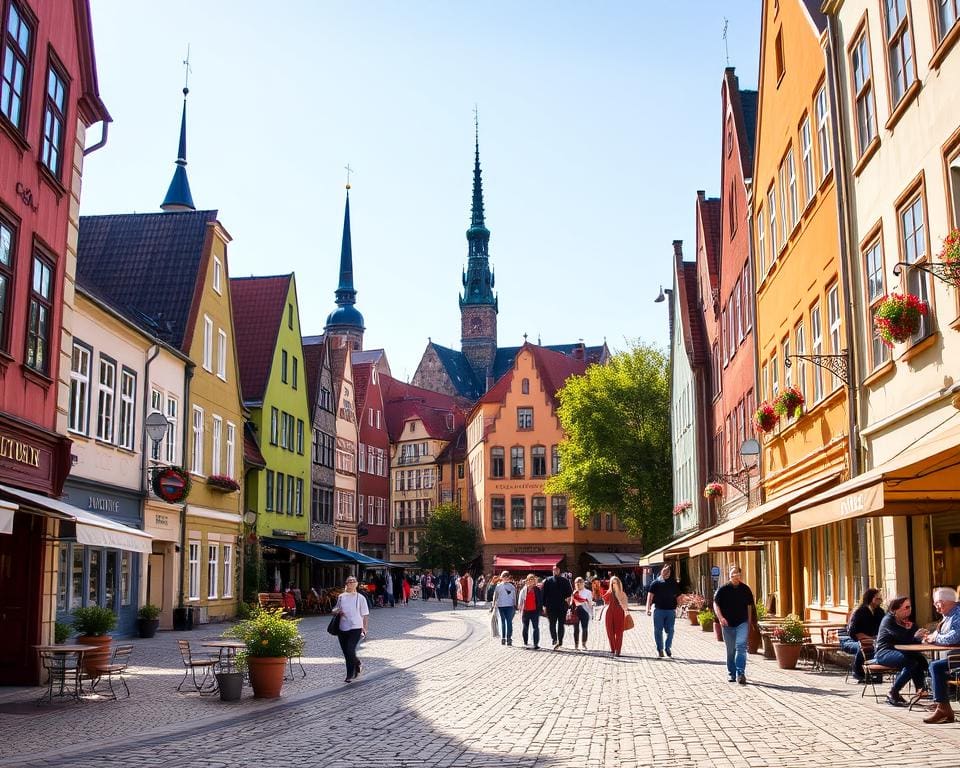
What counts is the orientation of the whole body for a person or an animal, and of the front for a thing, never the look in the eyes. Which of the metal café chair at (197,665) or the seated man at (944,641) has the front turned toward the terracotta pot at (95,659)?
the seated man

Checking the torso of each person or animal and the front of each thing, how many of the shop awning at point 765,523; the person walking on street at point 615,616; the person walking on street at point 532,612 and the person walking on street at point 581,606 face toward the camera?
3

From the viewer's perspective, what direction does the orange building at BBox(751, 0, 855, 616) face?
to the viewer's left

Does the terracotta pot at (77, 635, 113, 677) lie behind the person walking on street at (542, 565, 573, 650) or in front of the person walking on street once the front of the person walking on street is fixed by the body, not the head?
in front

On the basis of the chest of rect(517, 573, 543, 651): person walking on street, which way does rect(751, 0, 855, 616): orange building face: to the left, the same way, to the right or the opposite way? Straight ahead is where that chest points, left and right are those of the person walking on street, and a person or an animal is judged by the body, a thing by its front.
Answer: to the right

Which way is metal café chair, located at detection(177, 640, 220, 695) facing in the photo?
to the viewer's right

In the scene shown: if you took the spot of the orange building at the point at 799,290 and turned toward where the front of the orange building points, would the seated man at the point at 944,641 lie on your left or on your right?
on your left

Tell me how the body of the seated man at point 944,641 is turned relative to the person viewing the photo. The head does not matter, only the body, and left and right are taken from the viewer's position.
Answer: facing to the left of the viewer

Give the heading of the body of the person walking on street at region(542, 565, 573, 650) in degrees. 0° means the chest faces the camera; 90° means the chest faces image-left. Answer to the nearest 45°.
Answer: approximately 0°
